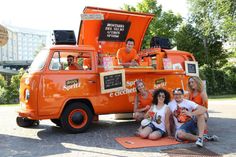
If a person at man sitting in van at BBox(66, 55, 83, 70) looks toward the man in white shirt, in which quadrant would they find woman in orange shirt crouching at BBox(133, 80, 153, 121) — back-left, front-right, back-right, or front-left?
front-left

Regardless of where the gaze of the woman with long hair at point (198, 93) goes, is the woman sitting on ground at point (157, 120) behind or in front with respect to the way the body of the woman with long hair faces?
in front

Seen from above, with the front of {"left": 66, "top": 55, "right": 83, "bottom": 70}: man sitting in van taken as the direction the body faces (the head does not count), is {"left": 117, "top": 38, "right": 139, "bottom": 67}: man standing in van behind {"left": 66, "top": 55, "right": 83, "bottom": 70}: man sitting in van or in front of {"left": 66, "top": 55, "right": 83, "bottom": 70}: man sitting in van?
behind

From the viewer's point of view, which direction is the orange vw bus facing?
to the viewer's left

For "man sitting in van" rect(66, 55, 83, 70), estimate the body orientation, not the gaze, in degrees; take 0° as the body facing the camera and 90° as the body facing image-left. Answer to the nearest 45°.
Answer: approximately 45°

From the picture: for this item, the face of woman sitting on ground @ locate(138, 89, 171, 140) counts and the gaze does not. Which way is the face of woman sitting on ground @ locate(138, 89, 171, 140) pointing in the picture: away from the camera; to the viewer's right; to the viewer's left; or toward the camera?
toward the camera

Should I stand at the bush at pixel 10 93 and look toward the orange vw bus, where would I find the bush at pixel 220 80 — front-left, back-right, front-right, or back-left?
front-left

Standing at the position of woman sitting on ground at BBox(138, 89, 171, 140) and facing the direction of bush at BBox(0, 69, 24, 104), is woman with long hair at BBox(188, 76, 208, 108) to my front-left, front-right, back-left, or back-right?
back-right

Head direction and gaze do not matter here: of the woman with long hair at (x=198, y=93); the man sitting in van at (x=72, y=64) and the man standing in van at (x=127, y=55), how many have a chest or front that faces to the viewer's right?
0

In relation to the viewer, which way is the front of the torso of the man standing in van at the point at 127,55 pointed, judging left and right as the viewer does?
facing the viewer

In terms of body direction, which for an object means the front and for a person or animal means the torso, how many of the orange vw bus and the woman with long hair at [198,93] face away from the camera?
0

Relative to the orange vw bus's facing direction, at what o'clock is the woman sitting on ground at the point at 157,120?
The woman sitting on ground is roughly at 7 o'clock from the orange vw bus.

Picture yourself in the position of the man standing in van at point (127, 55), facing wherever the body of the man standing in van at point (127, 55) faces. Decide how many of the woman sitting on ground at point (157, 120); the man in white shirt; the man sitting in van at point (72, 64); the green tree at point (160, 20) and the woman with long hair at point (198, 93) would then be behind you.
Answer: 1
